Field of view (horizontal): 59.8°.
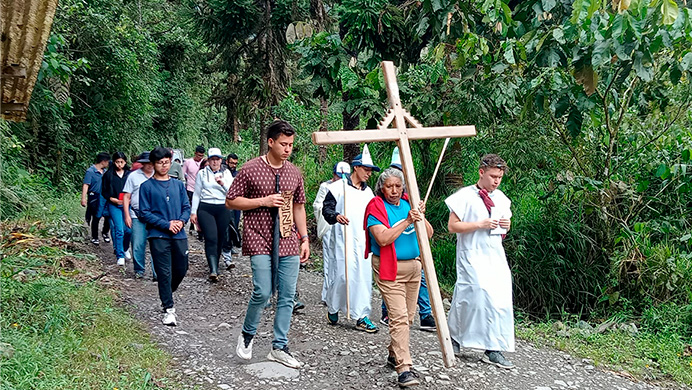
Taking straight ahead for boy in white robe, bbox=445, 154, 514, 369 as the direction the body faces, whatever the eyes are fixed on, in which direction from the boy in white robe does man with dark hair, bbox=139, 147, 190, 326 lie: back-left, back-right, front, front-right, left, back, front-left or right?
back-right

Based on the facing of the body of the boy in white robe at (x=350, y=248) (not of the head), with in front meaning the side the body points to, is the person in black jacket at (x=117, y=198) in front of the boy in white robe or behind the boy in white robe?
behind

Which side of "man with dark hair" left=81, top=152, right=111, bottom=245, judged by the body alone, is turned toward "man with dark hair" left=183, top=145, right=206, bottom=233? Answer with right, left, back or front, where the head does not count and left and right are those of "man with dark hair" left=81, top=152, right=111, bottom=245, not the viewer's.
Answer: left

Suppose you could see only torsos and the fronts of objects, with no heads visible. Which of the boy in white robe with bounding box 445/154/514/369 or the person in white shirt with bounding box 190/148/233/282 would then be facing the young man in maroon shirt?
the person in white shirt

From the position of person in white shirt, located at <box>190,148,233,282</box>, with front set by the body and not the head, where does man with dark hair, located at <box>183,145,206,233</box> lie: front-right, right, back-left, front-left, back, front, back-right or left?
back

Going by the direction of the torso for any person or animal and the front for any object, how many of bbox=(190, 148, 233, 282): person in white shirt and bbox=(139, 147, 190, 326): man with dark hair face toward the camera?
2

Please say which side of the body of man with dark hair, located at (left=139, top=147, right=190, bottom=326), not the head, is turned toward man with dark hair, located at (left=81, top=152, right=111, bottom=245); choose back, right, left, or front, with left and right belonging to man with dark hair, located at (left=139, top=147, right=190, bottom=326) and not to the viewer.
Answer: back
